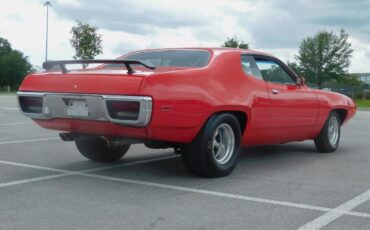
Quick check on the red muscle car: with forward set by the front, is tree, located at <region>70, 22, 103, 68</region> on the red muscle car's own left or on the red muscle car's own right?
on the red muscle car's own left

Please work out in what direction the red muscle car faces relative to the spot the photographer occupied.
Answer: facing away from the viewer and to the right of the viewer
